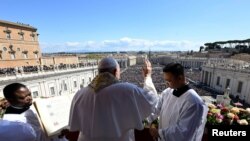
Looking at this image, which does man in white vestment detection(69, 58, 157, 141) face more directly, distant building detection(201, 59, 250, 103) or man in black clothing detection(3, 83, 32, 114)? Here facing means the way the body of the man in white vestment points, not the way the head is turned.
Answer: the distant building

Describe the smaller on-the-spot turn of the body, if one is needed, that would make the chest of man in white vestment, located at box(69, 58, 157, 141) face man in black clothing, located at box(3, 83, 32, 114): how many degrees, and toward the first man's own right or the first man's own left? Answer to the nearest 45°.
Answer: approximately 90° to the first man's own left

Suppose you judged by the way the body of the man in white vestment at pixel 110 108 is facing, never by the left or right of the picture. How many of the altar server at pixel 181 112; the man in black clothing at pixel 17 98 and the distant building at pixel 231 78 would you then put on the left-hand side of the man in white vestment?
1

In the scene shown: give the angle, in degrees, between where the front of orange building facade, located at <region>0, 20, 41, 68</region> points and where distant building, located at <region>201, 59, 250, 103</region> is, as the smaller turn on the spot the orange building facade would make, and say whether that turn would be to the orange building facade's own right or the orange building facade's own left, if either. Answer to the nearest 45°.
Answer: approximately 45° to the orange building facade's own left

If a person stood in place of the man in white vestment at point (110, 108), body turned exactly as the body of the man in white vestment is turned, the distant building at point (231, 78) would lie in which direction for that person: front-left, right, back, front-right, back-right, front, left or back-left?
front-right

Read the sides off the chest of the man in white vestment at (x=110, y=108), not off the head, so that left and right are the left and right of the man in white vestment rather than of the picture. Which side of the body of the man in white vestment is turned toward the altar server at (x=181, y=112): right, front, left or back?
right

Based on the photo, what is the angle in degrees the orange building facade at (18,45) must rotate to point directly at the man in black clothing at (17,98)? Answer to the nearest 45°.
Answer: approximately 45° to its right

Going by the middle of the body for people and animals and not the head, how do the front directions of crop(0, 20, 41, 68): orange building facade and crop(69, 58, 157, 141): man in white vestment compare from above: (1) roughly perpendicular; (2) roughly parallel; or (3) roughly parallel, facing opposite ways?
roughly perpendicular

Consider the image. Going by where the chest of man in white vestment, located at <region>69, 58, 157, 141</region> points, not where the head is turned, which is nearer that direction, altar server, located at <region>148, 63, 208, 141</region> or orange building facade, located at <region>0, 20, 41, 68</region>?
the orange building facade

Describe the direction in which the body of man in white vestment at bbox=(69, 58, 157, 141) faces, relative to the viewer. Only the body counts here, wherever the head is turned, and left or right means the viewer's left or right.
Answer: facing away from the viewer

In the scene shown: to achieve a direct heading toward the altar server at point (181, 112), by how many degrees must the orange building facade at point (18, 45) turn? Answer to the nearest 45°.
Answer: approximately 45° to its right

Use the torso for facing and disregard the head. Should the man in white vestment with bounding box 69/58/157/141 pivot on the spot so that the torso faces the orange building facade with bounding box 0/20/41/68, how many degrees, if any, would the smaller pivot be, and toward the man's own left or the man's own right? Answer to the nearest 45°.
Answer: approximately 45° to the man's own left

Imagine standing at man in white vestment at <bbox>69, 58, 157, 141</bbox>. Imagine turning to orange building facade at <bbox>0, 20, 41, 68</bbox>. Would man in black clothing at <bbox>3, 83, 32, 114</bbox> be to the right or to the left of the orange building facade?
left

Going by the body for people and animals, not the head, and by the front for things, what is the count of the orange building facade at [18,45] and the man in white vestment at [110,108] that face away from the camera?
1

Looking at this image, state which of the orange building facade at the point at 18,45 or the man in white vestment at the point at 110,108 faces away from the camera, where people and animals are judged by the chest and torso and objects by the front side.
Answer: the man in white vestment

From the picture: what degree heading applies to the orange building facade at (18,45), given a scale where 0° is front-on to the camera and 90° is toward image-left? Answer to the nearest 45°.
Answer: approximately 315°
